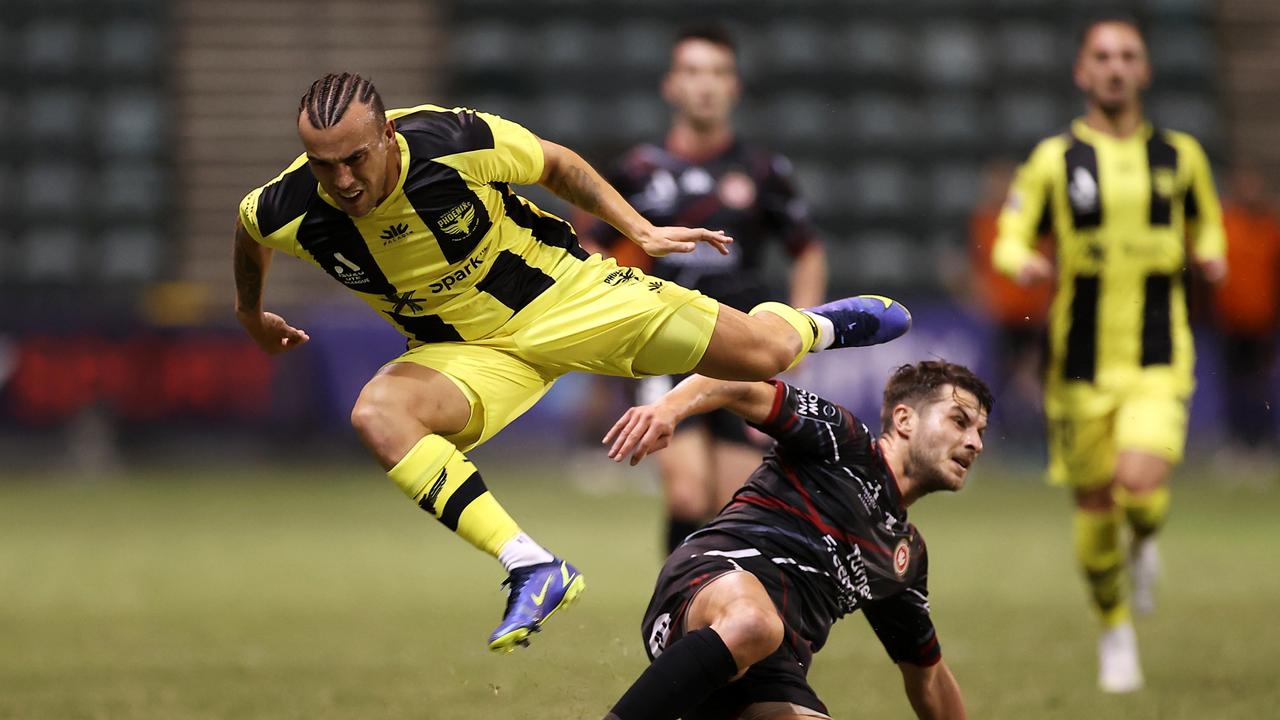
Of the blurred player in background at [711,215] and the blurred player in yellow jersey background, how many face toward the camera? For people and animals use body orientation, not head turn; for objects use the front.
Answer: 2

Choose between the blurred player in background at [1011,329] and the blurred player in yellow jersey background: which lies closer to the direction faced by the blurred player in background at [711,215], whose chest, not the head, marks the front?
the blurred player in yellow jersey background

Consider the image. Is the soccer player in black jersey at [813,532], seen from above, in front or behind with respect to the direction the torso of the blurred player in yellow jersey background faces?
in front

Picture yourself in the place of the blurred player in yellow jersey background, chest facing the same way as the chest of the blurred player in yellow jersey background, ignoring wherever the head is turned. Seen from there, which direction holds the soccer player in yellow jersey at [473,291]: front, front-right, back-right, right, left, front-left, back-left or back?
front-right

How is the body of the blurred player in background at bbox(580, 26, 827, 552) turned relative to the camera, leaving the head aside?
toward the camera

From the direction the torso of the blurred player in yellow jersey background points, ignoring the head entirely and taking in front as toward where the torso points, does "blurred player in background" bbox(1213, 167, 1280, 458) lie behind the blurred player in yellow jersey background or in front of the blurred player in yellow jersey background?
behind

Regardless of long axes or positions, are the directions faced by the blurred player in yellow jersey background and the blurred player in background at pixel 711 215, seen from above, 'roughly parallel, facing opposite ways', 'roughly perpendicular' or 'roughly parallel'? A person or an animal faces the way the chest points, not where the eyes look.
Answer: roughly parallel

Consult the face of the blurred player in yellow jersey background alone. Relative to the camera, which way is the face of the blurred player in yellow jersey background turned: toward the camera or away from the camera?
toward the camera

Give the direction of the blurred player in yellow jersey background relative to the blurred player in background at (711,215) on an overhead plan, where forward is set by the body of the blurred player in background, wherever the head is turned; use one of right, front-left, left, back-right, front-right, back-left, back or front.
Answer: left

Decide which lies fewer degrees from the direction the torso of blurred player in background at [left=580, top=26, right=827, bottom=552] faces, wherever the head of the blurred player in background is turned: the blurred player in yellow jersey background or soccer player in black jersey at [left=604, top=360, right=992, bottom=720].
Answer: the soccer player in black jersey

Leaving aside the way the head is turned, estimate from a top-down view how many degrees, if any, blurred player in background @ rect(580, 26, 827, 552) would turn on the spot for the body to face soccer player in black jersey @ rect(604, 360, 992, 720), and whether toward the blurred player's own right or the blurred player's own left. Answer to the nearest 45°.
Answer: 0° — they already face them

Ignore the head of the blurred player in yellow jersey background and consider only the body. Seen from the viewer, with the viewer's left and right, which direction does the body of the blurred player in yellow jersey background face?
facing the viewer

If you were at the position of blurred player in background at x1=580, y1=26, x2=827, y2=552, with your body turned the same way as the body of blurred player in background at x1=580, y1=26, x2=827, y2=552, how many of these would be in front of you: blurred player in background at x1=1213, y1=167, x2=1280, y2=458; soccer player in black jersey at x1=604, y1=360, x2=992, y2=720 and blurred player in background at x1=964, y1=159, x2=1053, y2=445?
1

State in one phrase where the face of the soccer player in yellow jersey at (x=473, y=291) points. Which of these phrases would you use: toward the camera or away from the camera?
toward the camera
